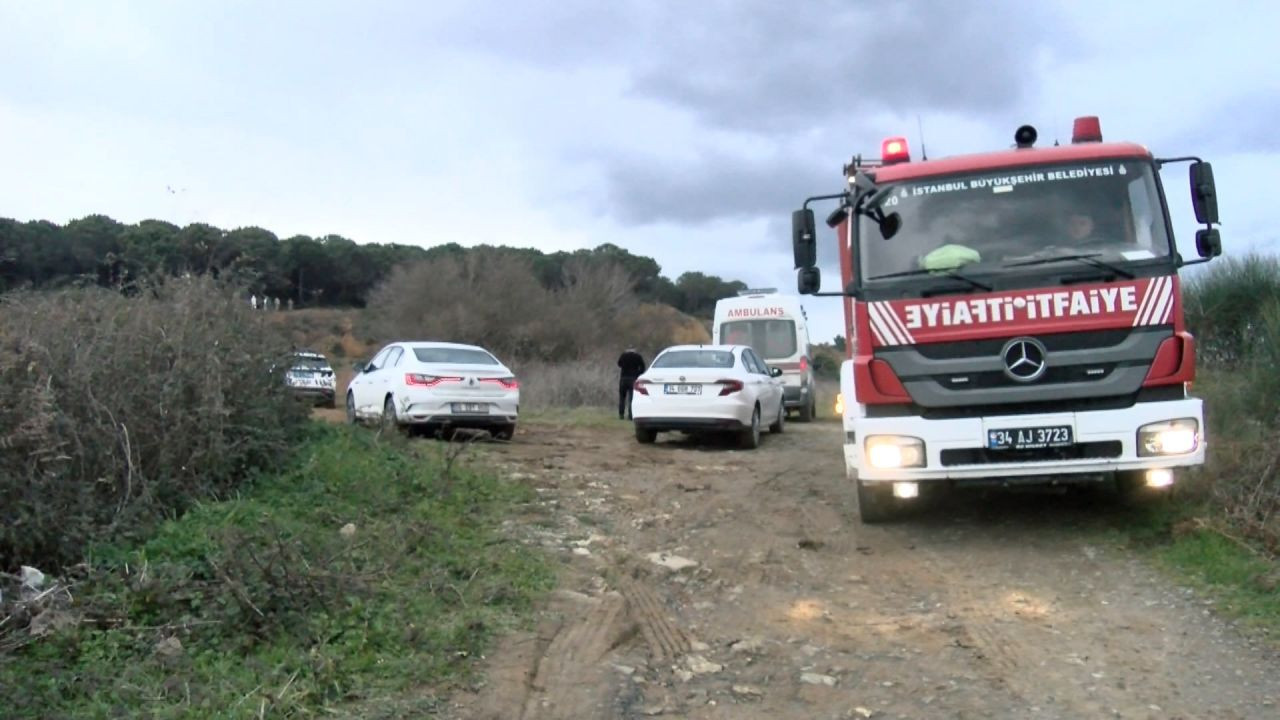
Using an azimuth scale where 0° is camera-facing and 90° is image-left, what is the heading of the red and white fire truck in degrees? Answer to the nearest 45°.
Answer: approximately 0°

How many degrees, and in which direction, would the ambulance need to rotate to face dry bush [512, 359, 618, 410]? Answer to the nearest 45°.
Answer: approximately 45° to its left

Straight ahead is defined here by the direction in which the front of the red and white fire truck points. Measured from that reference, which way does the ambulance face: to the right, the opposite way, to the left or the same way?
the opposite way

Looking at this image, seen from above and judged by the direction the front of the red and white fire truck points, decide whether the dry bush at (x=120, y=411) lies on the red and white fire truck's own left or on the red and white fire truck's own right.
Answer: on the red and white fire truck's own right

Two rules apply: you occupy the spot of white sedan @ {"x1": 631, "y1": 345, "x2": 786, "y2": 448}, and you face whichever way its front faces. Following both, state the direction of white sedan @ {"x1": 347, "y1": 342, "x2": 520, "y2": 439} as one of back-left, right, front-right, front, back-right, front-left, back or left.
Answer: back-left

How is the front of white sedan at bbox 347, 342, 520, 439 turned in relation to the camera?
facing away from the viewer and to the left of the viewer

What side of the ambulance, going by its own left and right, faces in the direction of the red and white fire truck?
back

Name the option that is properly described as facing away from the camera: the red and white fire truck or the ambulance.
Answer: the ambulance

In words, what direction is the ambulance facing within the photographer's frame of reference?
facing away from the viewer

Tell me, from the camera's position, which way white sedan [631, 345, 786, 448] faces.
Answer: facing away from the viewer and to the right of the viewer

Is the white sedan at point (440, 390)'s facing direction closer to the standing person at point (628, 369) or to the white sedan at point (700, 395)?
the standing person
